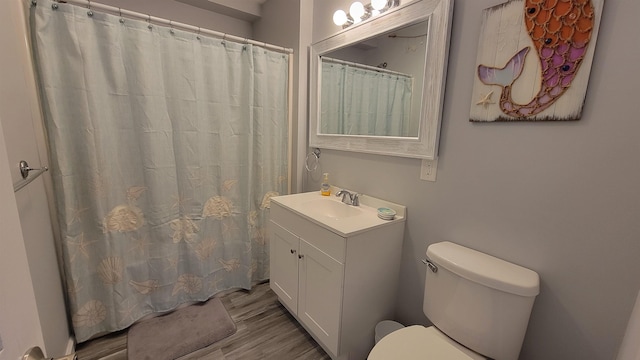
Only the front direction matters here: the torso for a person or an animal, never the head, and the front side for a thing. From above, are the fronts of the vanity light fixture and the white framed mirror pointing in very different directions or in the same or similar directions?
same or similar directions

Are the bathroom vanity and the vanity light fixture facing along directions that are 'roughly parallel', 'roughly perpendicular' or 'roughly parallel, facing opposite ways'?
roughly parallel

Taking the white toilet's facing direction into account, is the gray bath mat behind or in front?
in front

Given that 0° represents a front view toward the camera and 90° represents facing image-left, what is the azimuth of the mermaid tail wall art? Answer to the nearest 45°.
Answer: approximately 45°

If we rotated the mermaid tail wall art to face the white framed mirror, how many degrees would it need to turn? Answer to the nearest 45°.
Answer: approximately 45° to its right

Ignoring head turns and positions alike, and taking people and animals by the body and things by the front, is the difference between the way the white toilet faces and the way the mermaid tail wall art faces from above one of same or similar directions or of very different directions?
same or similar directions

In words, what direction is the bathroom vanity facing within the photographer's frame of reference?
facing the viewer and to the left of the viewer

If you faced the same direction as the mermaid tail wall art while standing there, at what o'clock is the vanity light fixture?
The vanity light fixture is roughly at 2 o'clock from the mermaid tail wall art.

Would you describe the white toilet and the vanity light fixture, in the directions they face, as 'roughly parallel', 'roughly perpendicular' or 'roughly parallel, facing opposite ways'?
roughly parallel

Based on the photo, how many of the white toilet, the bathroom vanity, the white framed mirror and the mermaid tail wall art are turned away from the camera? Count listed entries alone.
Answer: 0

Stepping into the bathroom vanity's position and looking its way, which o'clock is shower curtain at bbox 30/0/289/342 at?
The shower curtain is roughly at 2 o'clock from the bathroom vanity.

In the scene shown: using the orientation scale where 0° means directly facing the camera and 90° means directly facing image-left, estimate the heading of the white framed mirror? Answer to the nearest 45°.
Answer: approximately 45°
